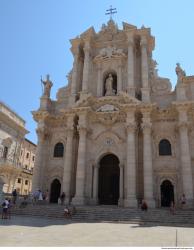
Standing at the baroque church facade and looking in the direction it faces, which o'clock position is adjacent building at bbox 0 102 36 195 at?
The adjacent building is roughly at 4 o'clock from the baroque church facade.

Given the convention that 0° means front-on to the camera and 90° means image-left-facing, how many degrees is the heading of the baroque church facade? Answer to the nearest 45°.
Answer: approximately 0°
